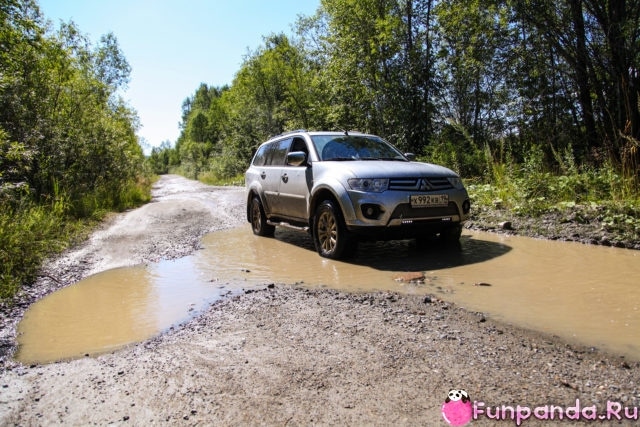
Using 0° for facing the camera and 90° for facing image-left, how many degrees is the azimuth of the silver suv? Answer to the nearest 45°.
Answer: approximately 315°
